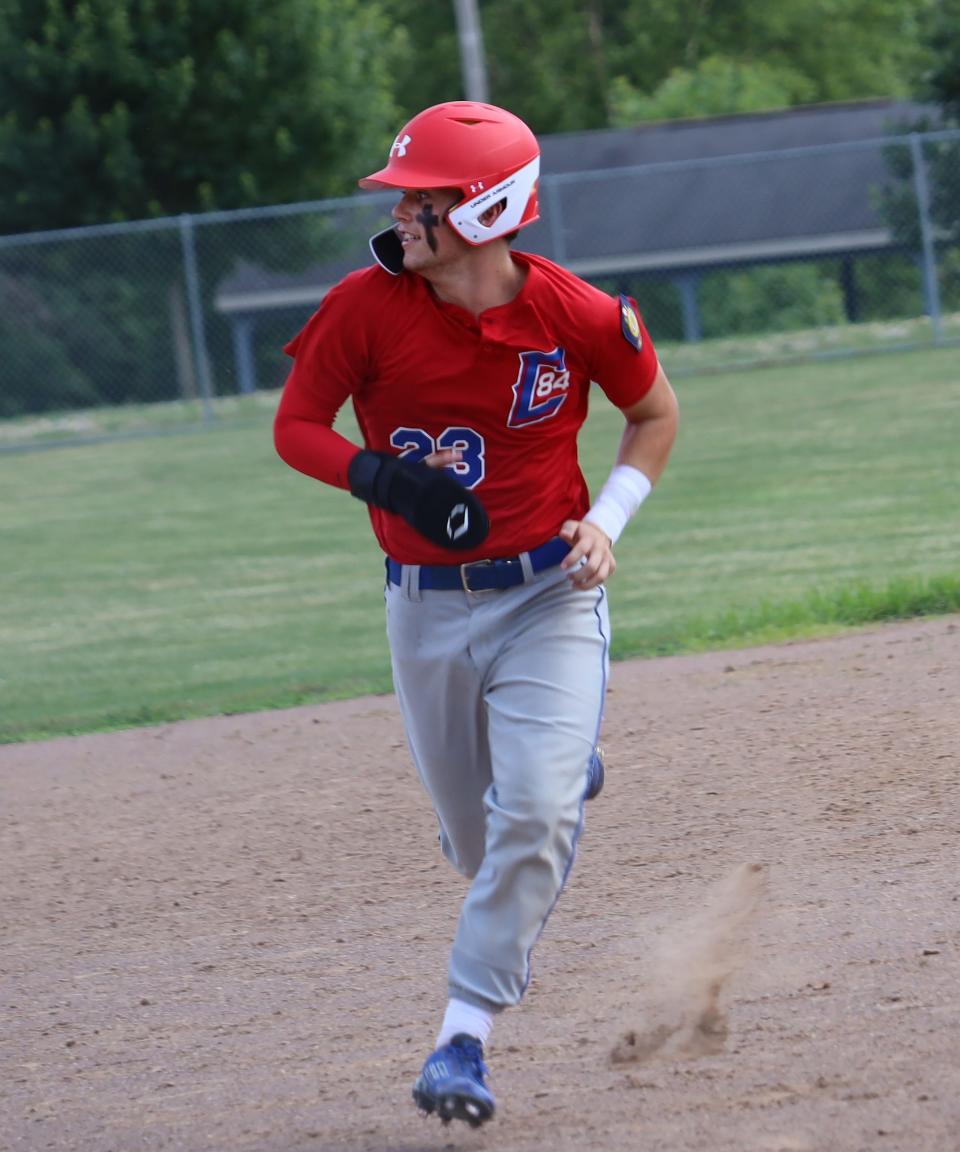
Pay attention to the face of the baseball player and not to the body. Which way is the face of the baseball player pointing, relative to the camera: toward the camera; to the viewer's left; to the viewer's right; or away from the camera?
to the viewer's left

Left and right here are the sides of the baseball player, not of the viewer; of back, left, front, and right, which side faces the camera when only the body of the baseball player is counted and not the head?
front

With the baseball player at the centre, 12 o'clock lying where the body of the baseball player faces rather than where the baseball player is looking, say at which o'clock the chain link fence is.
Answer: The chain link fence is roughly at 6 o'clock from the baseball player.
